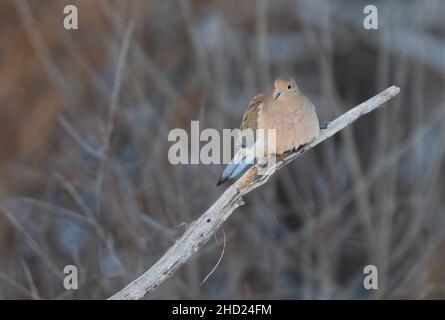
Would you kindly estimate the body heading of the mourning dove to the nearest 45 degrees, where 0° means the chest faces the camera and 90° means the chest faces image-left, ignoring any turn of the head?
approximately 315°
